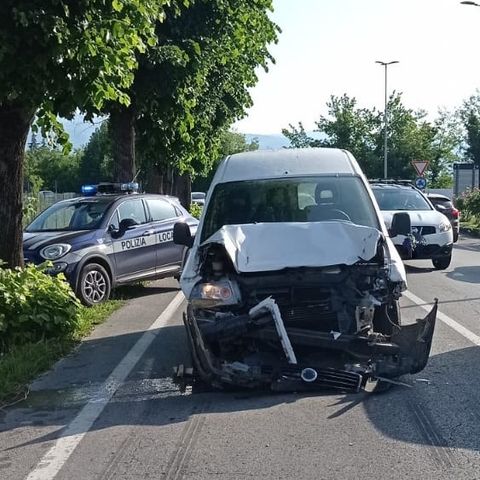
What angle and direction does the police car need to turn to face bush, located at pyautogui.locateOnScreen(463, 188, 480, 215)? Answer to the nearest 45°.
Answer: approximately 180°

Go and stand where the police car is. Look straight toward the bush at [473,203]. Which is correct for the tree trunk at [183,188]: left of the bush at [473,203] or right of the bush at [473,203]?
left

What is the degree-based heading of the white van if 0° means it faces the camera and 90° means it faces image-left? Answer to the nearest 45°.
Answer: approximately 0°

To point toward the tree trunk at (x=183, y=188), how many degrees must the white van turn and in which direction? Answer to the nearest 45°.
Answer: approximately 180°

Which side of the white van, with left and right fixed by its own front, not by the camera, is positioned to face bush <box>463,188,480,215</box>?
back

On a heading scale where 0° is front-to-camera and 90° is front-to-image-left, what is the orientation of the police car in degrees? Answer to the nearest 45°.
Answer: approximately 45°

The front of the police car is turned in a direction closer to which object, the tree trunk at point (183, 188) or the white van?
the white van

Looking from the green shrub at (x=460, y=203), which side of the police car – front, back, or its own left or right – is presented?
back
